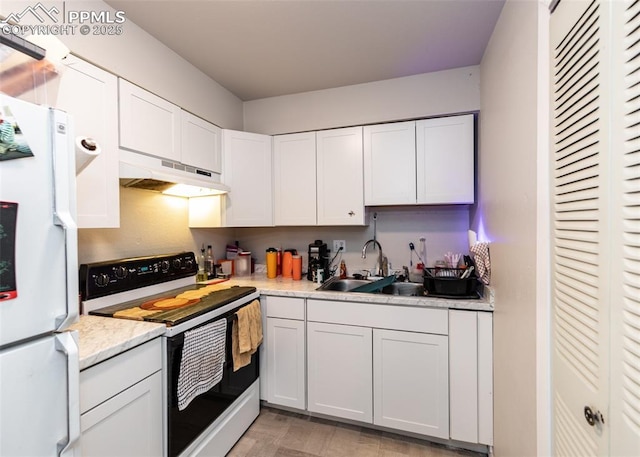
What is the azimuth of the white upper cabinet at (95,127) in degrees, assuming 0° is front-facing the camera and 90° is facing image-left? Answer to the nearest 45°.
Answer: approximately 315°

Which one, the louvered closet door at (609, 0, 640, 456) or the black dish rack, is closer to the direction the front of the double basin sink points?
the louvered closet door

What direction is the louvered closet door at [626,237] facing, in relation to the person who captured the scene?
facing to the left of the viewer

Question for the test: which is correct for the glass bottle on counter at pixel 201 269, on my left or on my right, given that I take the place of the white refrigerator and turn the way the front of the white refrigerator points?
on my left

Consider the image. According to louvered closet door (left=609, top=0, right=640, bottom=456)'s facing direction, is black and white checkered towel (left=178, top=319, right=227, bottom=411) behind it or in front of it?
in front

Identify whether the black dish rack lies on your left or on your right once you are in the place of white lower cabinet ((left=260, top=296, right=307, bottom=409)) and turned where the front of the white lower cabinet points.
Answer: on your left

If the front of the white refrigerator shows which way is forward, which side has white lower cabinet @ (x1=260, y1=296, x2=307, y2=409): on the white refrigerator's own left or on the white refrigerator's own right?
on the white refrigerator's own left

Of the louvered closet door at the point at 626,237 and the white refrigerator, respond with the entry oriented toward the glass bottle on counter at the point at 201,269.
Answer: the louvered closet door

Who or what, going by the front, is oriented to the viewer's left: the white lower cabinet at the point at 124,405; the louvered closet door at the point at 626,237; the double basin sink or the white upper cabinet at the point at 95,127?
the louvered closet door

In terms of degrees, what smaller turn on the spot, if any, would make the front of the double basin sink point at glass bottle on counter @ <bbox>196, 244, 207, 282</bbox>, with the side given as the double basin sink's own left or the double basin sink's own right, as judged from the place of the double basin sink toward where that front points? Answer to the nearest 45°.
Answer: approximately 90° to the double basin sink's own right

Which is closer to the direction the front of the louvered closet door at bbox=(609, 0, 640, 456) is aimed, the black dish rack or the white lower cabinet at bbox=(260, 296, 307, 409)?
the white lower cabinet

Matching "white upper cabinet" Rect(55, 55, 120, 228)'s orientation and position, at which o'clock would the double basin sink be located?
The double basin sink is roughly at 11 o'clock from the white upper cabinet.
